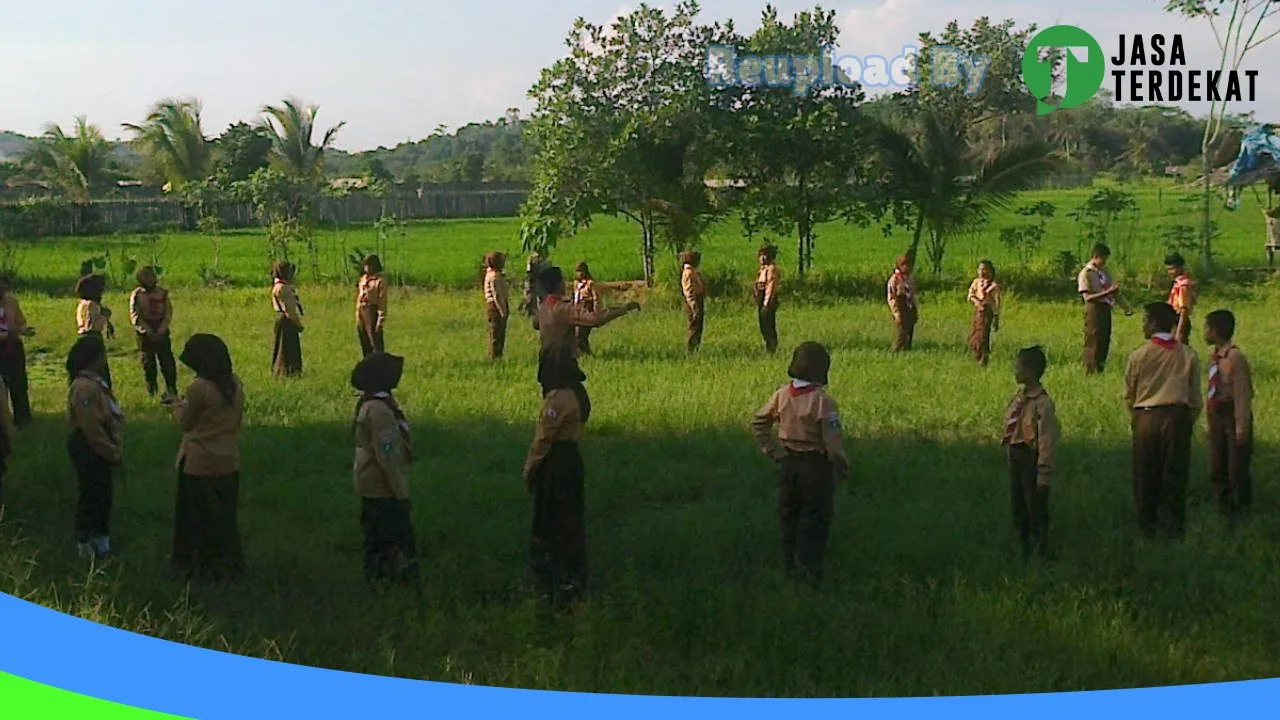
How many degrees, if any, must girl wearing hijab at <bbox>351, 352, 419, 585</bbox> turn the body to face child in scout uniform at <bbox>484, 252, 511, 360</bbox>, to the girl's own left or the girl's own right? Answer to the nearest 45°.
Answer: approximately 45° to the girl's own left

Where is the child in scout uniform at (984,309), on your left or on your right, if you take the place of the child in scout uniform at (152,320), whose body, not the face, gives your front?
on your left

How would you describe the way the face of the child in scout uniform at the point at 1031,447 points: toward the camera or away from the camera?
away from the camera

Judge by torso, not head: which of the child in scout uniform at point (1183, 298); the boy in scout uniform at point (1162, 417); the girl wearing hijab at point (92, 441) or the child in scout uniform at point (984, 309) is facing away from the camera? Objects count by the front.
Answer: the boy in scout uniform

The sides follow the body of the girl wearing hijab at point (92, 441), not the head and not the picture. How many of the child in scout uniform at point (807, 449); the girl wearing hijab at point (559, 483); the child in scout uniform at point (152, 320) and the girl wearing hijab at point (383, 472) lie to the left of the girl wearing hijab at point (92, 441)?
1

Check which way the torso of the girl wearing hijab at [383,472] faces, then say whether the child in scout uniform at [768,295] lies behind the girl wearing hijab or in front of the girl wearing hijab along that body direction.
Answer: in front

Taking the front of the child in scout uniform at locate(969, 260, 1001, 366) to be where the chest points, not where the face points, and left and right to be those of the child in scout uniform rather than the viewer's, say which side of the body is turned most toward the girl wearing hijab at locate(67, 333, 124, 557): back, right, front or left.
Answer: front

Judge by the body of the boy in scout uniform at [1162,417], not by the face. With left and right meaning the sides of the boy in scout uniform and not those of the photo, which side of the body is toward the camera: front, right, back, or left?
back

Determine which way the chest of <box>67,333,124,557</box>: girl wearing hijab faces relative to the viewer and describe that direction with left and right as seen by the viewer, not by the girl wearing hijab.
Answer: facing to the right of the viewer

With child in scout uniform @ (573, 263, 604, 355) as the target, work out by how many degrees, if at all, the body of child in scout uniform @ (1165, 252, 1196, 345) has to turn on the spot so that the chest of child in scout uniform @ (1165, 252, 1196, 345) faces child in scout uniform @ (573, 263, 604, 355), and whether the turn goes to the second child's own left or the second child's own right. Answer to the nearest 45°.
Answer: approximately 45° to the second child's own right
